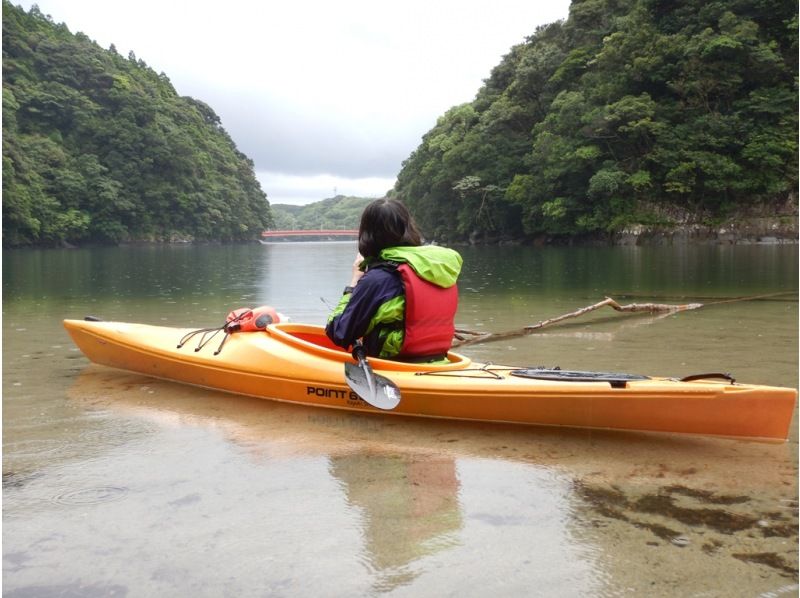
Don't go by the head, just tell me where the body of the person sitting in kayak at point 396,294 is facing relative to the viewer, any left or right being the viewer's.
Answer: facing away from the viewer and to the left of the viewer

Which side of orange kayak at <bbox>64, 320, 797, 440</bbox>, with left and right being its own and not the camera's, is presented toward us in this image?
left

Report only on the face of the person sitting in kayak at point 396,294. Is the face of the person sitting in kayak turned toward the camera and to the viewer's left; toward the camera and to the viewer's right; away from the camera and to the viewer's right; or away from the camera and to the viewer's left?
away from the camera and to the viewer's left
